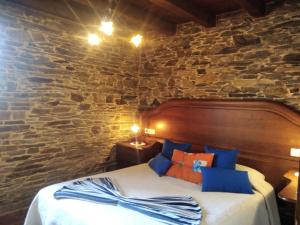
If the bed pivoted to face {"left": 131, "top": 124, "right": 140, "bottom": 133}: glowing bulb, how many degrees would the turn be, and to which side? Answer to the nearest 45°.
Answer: approximately 90° to its right

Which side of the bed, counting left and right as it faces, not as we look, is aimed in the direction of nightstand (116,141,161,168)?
right

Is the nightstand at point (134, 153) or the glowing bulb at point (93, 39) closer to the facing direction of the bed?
the glowing bulb

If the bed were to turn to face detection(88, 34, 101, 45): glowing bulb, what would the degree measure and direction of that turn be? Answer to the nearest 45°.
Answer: approximately 45° to its right

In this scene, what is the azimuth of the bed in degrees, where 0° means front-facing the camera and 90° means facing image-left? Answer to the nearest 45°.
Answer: approximately 45°
